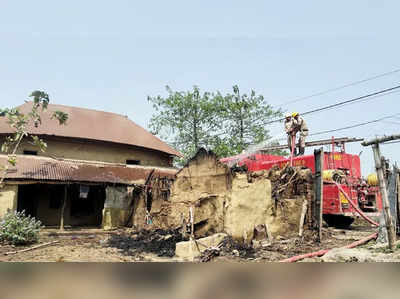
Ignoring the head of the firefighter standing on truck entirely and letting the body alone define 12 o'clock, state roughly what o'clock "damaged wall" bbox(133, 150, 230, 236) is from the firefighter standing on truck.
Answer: The damaged wall is roughly at 11 o'clock from the firefighter standing on truck.

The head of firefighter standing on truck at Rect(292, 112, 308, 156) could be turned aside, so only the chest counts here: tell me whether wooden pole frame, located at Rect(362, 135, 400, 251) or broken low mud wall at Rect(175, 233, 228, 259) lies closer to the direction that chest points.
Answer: the broken low mud wall

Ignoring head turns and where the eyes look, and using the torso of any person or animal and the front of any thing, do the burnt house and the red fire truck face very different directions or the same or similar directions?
very different directions

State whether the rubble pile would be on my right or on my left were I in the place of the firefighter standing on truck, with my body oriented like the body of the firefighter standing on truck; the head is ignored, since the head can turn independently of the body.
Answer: on my left

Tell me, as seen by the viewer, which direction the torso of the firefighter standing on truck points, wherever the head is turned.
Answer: to the viewer's left

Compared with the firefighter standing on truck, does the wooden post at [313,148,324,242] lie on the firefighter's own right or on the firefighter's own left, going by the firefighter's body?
on the firefighter's own left

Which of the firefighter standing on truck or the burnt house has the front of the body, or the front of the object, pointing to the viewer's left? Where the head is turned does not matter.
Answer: the firefighter standing on truck
